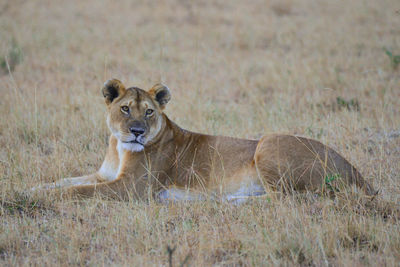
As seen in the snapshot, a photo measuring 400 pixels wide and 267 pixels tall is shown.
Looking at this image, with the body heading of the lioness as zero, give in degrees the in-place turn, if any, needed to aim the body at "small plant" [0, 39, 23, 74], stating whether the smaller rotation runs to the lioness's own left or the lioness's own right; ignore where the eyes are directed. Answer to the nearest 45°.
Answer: approximately 45° to the lioness's own right

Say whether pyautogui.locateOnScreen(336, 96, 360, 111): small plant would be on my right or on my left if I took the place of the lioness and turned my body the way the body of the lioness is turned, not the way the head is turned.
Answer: on my right

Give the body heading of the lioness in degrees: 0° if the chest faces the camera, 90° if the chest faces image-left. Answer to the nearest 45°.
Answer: approximately 90°

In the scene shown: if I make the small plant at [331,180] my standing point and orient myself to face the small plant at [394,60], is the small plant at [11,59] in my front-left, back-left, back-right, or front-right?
front-left

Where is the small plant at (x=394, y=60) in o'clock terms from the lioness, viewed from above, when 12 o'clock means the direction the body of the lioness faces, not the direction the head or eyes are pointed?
The small plant is roughly at 4 o'clock from the lioness.

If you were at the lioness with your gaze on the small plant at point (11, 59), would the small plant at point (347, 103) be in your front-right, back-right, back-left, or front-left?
front-right

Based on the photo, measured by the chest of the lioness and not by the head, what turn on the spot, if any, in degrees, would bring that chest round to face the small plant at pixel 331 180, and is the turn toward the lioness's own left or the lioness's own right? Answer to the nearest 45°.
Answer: approximately 180°
